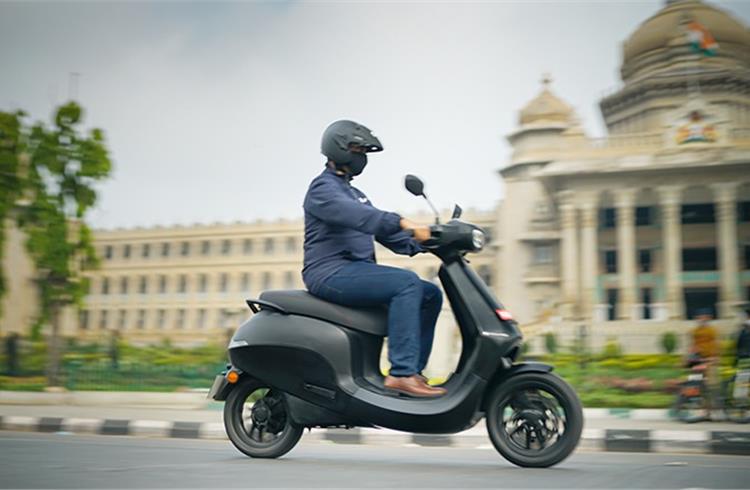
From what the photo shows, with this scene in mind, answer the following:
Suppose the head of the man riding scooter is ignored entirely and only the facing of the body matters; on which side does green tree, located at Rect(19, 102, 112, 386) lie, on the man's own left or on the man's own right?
on the man's own left

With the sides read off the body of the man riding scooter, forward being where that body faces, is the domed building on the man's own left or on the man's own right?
on the man's own left

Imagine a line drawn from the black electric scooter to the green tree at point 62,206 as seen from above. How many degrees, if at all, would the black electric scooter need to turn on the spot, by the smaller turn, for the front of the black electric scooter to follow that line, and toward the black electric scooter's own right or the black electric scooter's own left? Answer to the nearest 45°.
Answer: approximately 135° to the black electric scooter's own left

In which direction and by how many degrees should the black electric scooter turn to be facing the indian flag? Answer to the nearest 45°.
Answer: approximately 90° to its left

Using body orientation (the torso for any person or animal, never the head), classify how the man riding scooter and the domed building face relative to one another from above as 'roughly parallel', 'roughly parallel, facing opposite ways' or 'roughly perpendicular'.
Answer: roughly perpendicular

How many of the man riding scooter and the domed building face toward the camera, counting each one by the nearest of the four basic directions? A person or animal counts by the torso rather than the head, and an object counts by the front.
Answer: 1

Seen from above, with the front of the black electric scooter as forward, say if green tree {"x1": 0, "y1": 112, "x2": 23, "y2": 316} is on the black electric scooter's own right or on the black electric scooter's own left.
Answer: on the black electric scooter's own left

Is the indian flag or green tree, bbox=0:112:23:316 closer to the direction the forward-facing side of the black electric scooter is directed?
the indian flag

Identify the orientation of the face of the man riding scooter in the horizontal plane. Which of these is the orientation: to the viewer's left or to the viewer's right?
to the viewer's right

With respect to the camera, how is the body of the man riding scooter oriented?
to the viewer's right

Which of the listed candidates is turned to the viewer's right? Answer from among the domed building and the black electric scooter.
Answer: the black electric scooter

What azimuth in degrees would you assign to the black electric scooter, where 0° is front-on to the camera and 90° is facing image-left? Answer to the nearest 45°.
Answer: approximately 270°
